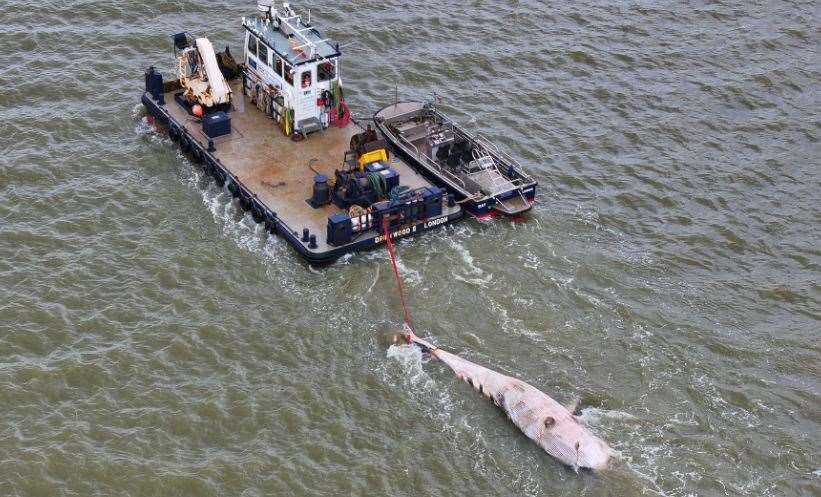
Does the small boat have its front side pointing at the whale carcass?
no

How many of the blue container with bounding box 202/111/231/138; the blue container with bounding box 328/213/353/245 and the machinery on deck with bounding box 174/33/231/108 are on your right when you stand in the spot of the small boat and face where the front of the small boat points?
0

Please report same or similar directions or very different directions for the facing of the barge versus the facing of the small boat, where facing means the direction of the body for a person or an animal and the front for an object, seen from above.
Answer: same or similar directions

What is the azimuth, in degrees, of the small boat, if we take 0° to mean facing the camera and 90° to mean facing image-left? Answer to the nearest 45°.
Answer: approximately 135°

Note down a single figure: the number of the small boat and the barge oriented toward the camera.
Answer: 0

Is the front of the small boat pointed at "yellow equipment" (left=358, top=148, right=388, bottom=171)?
no

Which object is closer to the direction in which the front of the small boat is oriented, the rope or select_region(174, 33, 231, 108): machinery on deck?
the machinery on deck

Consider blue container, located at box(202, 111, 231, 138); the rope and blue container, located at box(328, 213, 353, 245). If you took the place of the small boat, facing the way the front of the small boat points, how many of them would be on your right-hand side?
0

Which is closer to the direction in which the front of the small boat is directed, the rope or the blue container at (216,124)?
the blue container

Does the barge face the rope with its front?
no

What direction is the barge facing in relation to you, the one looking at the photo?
facing away from the viewer and to the left of the viewer
